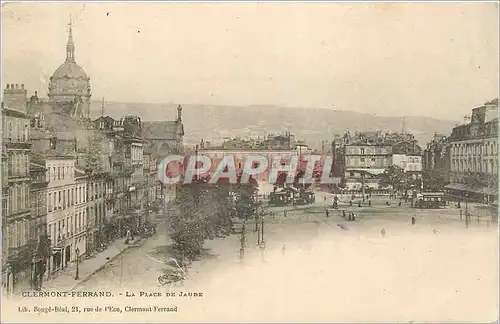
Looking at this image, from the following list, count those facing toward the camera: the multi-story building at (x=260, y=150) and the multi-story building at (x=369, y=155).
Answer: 2

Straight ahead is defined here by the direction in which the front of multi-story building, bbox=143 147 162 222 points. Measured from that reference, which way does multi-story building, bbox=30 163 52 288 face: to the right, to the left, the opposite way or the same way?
the same way

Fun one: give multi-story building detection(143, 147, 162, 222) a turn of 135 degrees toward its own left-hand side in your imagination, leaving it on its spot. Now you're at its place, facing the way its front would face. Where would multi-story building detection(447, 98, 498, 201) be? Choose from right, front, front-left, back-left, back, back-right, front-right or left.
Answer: right

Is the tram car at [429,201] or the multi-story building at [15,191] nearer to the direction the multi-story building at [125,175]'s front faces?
the tram car

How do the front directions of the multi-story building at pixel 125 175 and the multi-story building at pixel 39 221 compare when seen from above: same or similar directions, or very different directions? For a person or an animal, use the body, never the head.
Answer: same or similar directions

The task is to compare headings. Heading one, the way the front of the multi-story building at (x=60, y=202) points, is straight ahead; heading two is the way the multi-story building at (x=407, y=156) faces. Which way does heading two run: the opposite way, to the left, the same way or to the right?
to the right

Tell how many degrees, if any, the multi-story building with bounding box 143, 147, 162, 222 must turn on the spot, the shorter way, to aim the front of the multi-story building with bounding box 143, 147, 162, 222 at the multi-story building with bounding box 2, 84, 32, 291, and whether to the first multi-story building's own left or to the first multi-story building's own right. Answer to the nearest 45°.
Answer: approximately 135° to the first multi-story building's own right

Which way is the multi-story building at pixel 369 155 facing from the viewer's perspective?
toward the camera

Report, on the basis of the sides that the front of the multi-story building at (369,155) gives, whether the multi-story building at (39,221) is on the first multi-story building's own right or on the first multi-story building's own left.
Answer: on the first multi-story building's own right

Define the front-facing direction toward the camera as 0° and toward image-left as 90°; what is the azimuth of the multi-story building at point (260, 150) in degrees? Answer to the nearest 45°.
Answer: approximately 0°

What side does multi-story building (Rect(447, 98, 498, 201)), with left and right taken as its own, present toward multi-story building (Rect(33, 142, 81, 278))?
front

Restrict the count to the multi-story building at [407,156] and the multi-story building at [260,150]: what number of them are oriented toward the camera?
2

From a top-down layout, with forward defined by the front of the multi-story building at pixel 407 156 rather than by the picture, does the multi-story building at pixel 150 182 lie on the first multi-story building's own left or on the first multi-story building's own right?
on the first multi-story building's own right

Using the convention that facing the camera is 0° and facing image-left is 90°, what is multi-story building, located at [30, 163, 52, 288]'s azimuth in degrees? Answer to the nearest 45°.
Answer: approximately 315°

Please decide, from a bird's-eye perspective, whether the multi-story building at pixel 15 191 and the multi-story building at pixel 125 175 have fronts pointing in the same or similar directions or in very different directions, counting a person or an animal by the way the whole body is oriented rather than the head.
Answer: same or similar directions

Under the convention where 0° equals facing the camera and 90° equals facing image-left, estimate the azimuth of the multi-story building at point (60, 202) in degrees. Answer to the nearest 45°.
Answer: approximately 315°

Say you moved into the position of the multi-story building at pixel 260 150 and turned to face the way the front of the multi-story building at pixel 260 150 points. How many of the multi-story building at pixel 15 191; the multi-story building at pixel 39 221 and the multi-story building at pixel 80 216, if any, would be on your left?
0
